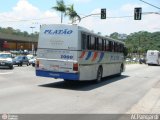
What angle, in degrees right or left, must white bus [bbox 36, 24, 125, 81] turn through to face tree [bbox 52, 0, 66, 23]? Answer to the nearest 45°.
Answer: approximately 45° to its left

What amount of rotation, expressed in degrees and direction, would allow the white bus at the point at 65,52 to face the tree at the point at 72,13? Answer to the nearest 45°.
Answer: approximately 45° to its left

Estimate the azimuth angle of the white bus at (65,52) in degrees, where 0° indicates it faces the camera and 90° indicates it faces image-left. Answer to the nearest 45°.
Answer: approximately 225°

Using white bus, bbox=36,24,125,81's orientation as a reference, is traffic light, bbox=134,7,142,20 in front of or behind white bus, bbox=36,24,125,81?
in front
